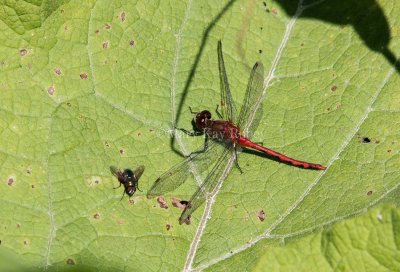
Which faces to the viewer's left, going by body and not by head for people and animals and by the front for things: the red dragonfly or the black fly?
the red dragonfly

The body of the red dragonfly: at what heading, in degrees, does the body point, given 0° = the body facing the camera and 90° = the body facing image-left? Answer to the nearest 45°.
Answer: approximately 90°

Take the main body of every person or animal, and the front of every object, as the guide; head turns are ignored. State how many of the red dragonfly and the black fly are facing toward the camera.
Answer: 1

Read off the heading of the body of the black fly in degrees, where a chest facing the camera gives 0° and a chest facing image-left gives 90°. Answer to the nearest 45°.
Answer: approximately 0°

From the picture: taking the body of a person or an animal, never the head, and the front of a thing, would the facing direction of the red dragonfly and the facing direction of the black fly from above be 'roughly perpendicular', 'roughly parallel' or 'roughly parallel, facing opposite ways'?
roughly perpendicular
